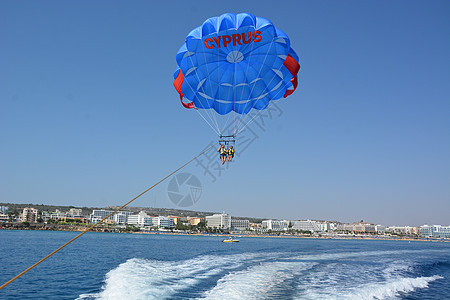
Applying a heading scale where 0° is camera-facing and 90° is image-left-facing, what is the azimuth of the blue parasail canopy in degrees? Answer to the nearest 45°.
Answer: approximately 0°
